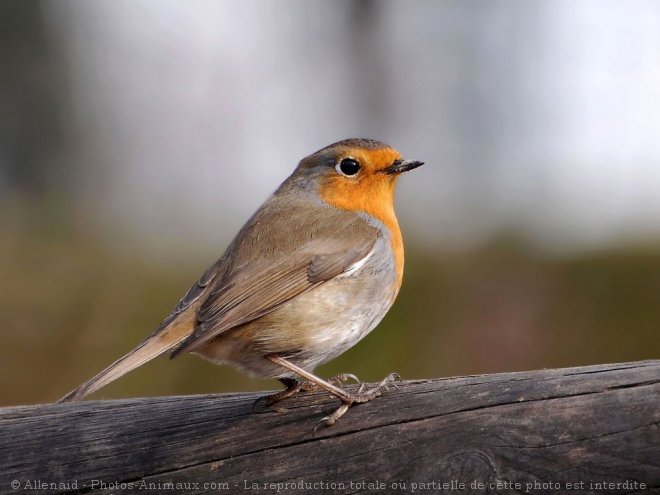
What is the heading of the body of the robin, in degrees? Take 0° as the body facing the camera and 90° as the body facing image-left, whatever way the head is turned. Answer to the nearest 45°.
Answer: approximately 270°
